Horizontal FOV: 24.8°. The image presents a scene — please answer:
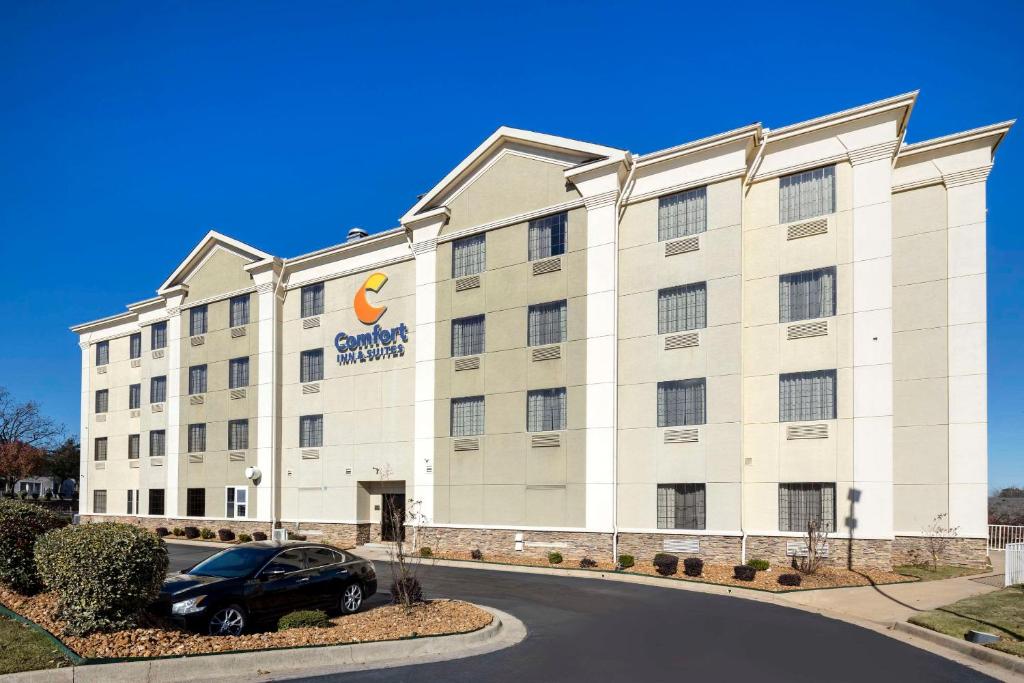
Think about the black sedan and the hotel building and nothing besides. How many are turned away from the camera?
0

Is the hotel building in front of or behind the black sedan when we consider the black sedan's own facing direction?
behind

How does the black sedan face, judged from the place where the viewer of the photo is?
facing the viewer and to the left of the viewer

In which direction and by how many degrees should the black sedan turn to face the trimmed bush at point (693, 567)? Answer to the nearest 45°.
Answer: approximately 180°

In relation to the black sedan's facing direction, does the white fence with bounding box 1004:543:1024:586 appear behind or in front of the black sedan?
behind
